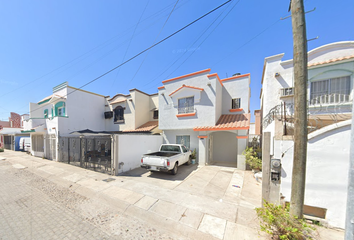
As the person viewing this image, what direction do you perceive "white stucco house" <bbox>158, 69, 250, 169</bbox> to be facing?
facing the viewer and to the left of the viewer

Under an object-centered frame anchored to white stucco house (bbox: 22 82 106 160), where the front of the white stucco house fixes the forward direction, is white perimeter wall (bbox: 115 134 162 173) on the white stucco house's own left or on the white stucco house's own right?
on the white stucco house's own left

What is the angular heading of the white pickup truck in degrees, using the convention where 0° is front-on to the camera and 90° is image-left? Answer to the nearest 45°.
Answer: approximately 225°

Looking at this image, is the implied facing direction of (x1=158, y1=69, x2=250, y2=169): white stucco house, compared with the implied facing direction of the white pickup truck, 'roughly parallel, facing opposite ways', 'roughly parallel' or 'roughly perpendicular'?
roughly parallel, facing opposite ways

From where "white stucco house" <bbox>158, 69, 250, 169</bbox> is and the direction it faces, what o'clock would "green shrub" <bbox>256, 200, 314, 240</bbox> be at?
The green shrub is roughly at 10 o'clock from the white stucco house.

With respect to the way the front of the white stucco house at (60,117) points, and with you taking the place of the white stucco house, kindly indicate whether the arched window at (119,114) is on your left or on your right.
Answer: on your left

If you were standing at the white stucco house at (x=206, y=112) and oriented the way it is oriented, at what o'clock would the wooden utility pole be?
The wooden utility pole is roughly at 10 o'clock from the white stucco house.

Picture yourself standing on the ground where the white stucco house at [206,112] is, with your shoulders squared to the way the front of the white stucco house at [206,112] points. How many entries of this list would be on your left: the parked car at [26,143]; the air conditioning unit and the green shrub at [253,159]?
1

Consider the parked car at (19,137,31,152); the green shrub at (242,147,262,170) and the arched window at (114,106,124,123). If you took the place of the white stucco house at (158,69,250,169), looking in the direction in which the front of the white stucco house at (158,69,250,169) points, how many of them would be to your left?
1

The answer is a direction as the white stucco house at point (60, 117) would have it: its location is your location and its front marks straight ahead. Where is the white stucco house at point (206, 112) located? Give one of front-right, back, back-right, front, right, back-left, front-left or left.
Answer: left

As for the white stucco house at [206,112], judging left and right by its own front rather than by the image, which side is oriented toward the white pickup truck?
front

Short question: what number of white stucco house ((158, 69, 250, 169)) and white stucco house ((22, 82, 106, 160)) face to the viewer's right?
0

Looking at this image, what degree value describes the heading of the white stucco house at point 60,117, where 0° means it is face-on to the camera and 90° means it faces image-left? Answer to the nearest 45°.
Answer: approximately 45°
